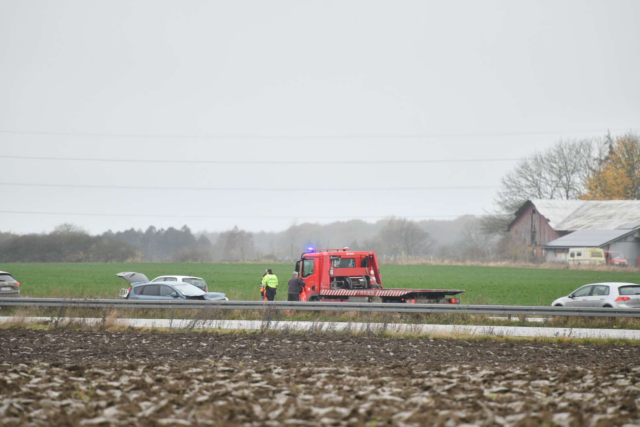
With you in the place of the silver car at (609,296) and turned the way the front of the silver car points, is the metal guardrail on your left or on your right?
on your left

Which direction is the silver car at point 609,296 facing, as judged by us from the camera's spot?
facing away from the viewer and to the left of the viewer

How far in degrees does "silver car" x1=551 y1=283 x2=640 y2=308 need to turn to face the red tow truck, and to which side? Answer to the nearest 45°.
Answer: approximately 45° to its left

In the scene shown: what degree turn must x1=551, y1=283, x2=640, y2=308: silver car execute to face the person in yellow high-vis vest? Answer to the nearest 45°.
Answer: approximately 45° to its left

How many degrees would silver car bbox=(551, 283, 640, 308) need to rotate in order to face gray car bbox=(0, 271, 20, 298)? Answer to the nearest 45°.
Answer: approximately 45° to its left

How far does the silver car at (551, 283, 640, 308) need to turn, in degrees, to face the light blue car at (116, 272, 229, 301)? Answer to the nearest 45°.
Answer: approximately 45° to its left

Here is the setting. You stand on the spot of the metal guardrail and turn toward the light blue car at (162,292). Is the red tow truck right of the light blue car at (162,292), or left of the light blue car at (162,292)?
right
